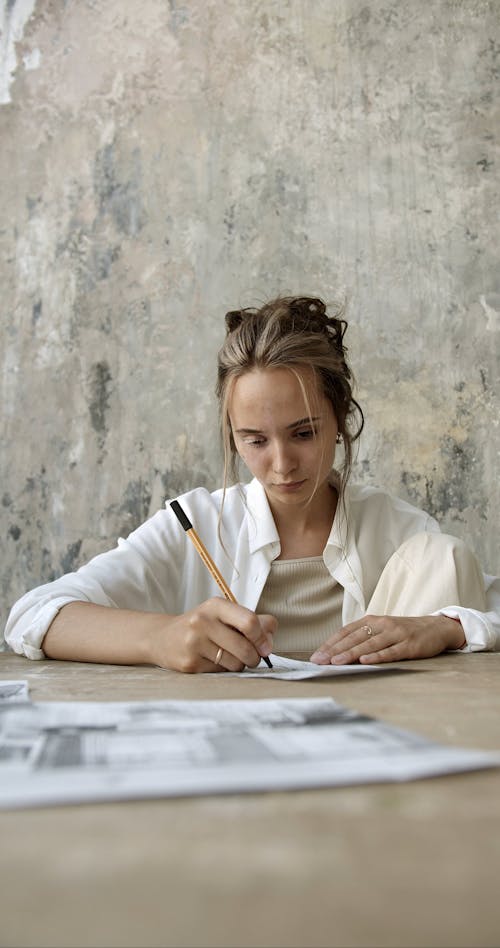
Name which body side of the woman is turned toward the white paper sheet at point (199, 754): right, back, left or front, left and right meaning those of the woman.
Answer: front

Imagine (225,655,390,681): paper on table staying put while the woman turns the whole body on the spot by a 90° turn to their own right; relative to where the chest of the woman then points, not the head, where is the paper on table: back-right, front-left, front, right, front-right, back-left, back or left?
left

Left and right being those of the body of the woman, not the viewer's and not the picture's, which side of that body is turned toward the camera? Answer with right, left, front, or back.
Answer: front

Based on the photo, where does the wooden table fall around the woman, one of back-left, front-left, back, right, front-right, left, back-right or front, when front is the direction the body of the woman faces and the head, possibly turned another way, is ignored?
front
